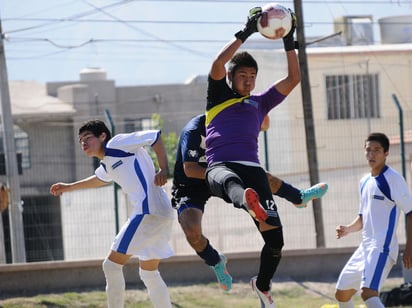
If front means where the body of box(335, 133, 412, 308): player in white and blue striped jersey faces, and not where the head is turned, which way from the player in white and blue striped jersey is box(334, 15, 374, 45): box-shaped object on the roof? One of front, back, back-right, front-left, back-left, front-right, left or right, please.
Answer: back-right

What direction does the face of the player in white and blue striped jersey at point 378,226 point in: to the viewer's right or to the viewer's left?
to the viewer's left

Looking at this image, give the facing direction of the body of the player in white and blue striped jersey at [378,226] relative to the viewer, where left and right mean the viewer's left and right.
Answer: facing the viewer and to the left of the viewer

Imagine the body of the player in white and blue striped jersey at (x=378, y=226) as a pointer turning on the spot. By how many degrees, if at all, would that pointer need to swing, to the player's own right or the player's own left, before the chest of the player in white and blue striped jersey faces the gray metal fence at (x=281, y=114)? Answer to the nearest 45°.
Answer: approximately 135° to the player's own right

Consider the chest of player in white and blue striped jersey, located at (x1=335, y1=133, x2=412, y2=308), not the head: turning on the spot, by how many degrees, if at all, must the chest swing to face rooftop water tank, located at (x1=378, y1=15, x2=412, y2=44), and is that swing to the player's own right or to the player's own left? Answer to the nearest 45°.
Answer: approximately 135° to the player's own right

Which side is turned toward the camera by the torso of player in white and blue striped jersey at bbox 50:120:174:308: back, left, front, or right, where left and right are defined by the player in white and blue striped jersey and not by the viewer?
left
